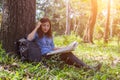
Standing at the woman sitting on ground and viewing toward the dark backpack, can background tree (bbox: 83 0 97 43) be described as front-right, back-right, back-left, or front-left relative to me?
back-right

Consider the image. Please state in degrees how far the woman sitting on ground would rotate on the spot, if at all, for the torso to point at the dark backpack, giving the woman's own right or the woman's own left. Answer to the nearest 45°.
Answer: approximately 90° to the woman's own right

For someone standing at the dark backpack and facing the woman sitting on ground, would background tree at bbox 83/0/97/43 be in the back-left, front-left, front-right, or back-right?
front-left

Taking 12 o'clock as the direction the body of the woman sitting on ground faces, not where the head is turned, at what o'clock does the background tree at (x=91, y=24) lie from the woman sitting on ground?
The background tree is roughly at 8 o'clock from the woman sitting on ground.

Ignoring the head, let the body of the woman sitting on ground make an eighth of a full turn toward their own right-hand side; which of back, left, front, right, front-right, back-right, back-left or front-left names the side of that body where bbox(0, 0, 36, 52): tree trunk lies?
right
